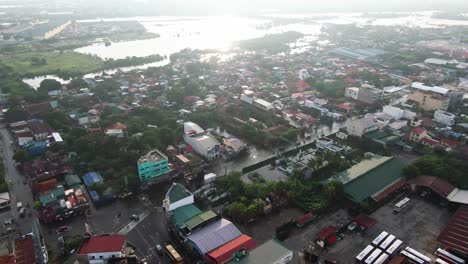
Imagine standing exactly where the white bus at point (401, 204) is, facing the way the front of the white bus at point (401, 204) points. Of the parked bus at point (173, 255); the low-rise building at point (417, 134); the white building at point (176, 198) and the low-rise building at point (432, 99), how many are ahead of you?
2

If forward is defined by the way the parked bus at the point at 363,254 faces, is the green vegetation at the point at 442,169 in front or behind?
behind

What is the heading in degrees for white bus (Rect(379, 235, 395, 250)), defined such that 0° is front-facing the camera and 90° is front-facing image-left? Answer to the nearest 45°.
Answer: approximately 45°

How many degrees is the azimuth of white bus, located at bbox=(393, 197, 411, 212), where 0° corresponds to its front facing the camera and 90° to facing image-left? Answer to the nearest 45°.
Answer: approximately 45°

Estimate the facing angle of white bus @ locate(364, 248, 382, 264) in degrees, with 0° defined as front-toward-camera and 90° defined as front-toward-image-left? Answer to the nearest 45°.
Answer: approximately 45°

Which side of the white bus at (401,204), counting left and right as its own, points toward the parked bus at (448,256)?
left

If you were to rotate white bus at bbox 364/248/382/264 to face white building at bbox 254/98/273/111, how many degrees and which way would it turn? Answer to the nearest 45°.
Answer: approximately 90° to its right
